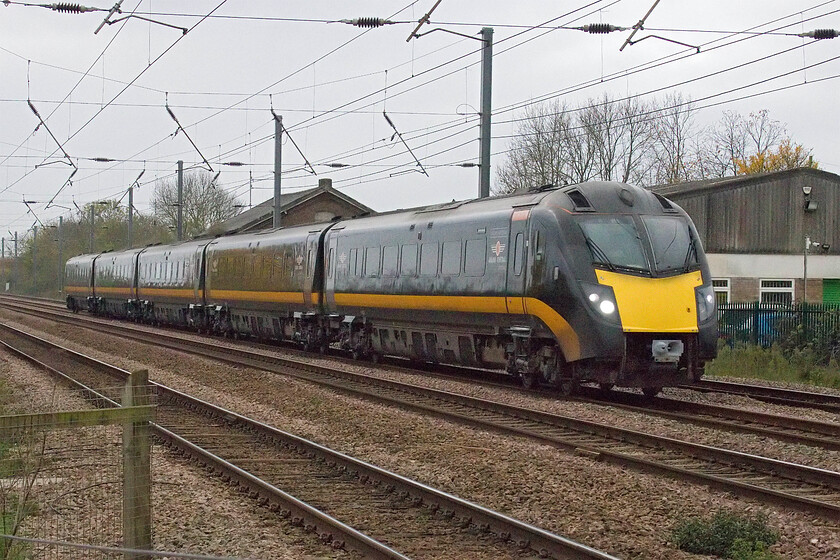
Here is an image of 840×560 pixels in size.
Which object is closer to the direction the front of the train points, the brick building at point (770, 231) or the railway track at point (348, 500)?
the railway track

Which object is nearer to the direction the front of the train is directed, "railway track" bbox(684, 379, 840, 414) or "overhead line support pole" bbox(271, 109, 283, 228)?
the railway track

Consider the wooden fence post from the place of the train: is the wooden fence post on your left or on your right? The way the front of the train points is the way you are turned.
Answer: on your right

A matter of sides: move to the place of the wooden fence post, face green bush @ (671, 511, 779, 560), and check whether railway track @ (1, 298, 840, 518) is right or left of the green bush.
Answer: left

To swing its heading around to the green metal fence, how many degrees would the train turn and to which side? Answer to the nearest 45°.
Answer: approximately 90° to its left

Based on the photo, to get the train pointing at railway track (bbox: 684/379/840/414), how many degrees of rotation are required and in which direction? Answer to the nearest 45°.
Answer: approximately 45° to its left

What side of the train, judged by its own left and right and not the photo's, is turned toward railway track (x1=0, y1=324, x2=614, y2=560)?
right

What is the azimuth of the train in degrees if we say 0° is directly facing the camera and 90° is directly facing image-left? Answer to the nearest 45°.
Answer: approximately 315°

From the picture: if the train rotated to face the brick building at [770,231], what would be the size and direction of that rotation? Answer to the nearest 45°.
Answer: approximately 90° to its left

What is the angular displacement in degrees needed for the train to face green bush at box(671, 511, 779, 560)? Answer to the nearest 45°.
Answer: approximately 45° to its right
